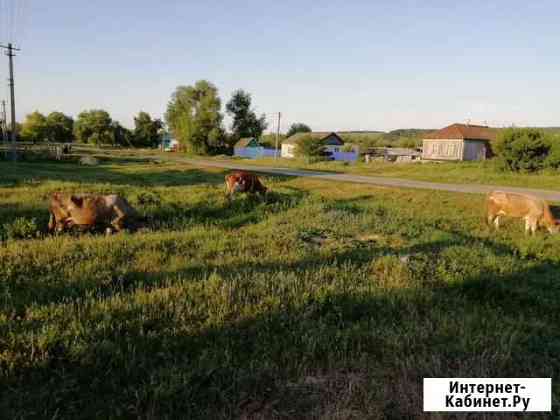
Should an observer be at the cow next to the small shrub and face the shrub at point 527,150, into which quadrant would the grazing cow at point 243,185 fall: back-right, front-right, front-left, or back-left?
front-left

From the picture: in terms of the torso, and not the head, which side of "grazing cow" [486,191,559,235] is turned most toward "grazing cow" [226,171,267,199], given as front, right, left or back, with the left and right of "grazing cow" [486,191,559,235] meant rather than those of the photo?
back

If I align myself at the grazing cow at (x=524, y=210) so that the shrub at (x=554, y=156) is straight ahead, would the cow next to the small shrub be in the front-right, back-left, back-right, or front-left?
back-left

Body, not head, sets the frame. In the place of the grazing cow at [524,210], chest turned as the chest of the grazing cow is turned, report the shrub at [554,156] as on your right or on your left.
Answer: on your left

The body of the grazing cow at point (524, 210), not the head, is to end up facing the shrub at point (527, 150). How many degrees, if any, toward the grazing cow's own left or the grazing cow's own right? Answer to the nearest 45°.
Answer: approximately 90° to the grazing cow's own left

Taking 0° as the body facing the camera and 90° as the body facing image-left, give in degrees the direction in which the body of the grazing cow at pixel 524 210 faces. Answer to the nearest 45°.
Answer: approximately 270°
